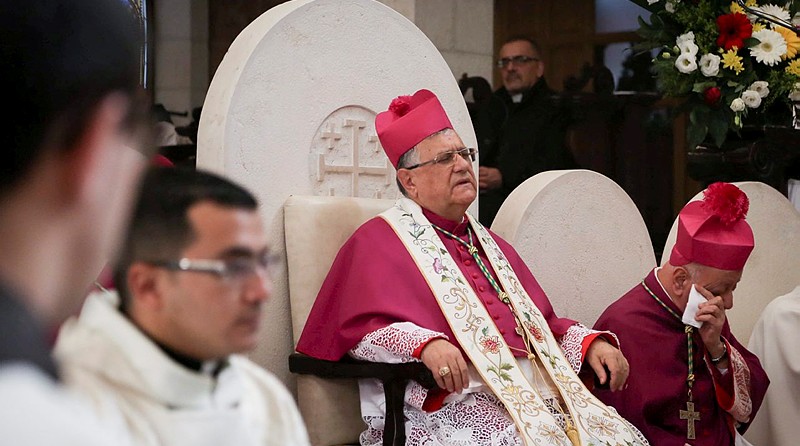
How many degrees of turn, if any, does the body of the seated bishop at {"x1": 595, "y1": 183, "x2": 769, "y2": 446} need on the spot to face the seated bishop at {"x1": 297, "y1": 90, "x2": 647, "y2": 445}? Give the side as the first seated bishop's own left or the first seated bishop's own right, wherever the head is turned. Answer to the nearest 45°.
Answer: approximately 90° to the first seated bishop's own right

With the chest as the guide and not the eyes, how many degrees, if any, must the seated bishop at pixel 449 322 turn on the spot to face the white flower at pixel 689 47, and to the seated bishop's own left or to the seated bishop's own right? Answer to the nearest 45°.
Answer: approximately 90° to the seated bishop's own left

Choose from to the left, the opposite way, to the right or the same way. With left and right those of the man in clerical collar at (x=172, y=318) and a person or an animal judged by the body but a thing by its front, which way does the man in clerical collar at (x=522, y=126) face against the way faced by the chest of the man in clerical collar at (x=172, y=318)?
to the right

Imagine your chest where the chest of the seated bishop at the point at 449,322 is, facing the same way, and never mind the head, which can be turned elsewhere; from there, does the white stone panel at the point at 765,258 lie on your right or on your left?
on your left

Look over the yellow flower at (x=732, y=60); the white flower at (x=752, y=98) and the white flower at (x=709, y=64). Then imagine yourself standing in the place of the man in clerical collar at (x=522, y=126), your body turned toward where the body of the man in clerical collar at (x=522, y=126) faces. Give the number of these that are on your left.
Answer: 3

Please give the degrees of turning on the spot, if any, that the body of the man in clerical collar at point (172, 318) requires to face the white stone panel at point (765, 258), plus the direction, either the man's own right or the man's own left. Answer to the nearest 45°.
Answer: approximately 90° to the man's own left

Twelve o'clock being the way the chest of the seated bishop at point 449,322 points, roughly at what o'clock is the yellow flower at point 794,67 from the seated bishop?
The yellow flower is roughly at 9 o'clock from the seated bishop.

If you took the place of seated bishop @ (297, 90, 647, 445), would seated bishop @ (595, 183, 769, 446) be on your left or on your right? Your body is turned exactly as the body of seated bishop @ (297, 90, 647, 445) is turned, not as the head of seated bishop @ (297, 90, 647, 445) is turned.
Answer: on your left

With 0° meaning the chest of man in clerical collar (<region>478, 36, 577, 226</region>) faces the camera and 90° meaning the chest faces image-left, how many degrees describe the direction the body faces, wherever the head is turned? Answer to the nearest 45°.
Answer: approximately 45°

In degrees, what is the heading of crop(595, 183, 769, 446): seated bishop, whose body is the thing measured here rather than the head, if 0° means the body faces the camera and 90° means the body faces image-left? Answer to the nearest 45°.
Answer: approximately 315°
